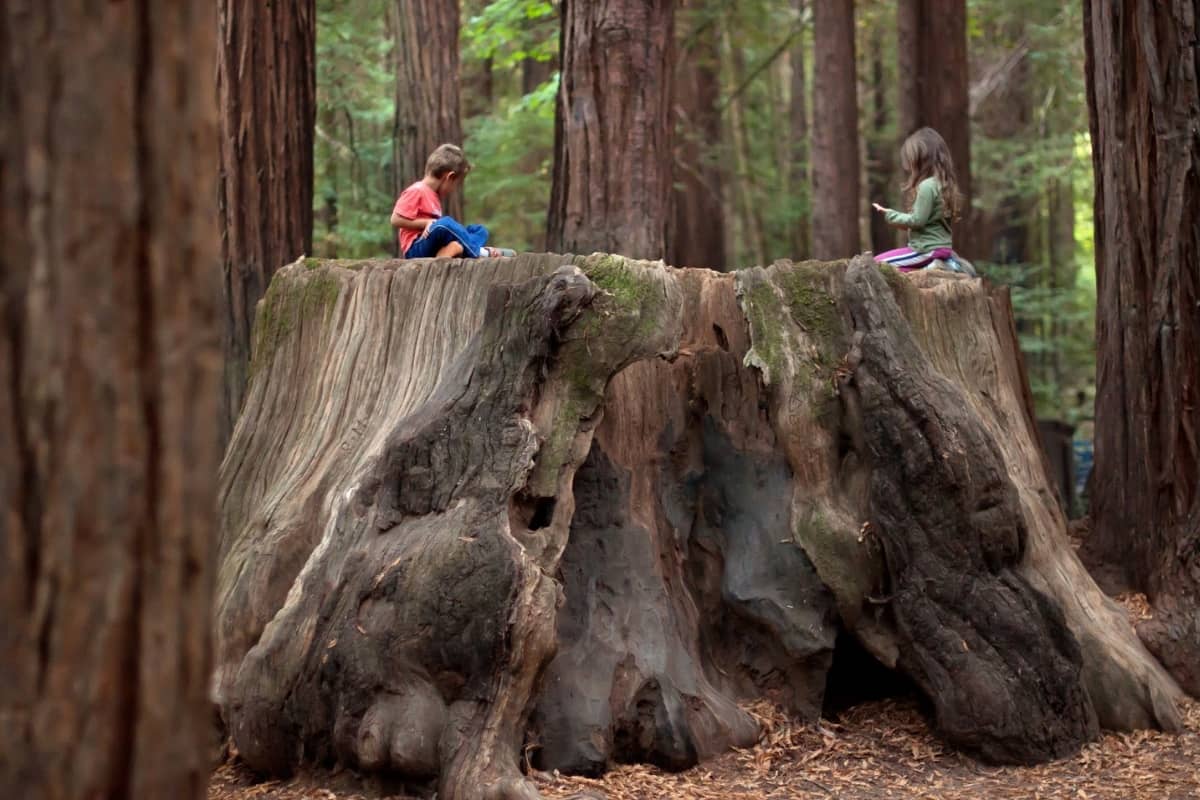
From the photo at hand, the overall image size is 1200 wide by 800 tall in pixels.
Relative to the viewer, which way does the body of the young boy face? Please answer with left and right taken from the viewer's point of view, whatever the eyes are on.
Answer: facing to the right of the viewer

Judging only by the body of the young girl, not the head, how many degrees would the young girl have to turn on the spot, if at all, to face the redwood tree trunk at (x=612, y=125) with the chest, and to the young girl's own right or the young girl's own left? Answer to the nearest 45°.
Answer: approximately 45° to the young girl's own right

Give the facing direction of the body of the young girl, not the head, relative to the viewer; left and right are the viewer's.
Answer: facing to the left of the viewer

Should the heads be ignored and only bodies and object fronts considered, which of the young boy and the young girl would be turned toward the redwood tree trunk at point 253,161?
the young girl

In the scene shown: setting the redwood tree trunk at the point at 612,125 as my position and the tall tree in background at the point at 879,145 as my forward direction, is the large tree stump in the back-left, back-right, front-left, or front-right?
back-right

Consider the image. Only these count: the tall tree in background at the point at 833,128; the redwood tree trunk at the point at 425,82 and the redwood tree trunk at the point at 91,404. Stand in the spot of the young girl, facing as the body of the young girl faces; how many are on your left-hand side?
1

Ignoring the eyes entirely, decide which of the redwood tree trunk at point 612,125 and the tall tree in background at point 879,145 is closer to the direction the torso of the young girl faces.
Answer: the redwood tree trunk

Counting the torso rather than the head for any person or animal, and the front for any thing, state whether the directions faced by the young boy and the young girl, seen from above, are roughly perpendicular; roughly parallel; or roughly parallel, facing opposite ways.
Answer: roughly parallel, facing opposite ways

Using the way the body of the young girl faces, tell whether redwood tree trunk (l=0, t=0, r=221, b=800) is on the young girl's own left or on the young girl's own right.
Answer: on the young girl's own left

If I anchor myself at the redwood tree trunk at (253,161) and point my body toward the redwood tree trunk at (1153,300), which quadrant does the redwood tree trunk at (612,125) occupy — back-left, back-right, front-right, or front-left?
front-left

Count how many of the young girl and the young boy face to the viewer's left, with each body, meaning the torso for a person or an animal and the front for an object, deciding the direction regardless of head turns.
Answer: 1

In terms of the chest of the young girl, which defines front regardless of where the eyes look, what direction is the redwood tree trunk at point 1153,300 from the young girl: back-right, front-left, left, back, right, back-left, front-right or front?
back-left

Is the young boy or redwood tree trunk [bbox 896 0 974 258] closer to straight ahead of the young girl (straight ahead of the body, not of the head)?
the young boy

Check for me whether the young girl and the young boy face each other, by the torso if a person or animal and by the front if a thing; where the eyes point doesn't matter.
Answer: yes

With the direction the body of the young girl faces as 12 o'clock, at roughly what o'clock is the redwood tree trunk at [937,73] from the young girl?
The redwood tree trunk is roughly at 3 o'clock from the young girl.

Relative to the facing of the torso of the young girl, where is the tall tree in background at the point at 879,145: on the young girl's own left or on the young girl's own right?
on the young girl's own right

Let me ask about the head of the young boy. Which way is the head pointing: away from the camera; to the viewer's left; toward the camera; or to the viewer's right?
to the viewer's right

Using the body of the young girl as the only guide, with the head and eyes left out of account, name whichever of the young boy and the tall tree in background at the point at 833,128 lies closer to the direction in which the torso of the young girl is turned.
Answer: the young boy

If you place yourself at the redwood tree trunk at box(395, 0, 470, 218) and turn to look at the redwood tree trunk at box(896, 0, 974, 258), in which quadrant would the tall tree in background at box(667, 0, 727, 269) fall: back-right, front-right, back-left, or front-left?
front-left

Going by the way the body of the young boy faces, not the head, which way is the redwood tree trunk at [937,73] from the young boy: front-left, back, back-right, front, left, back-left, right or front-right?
front-left
